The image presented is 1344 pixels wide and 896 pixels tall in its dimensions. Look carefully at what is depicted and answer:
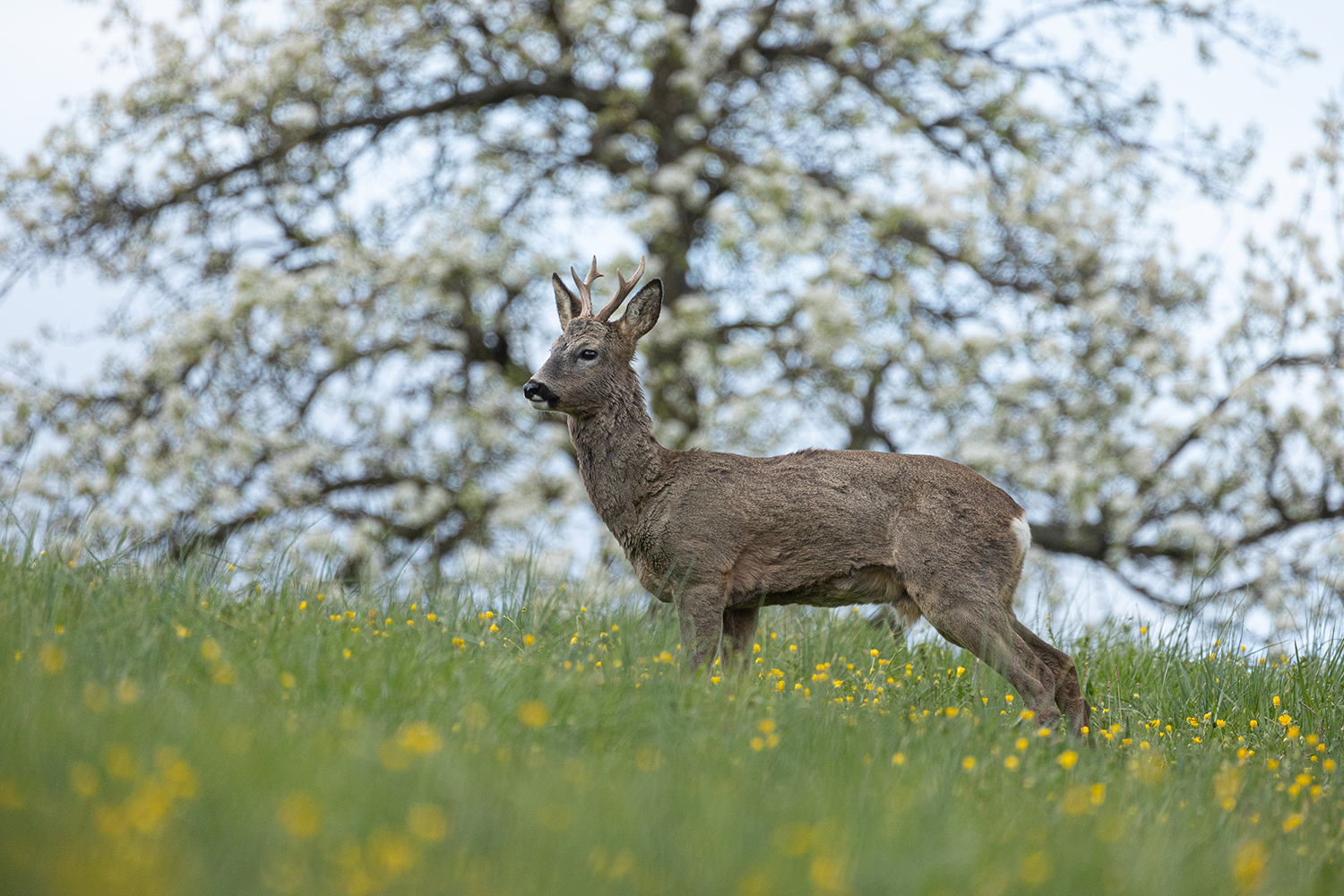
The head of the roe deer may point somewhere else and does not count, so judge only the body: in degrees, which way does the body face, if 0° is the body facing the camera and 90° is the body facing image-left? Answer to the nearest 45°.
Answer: approximately 90°
